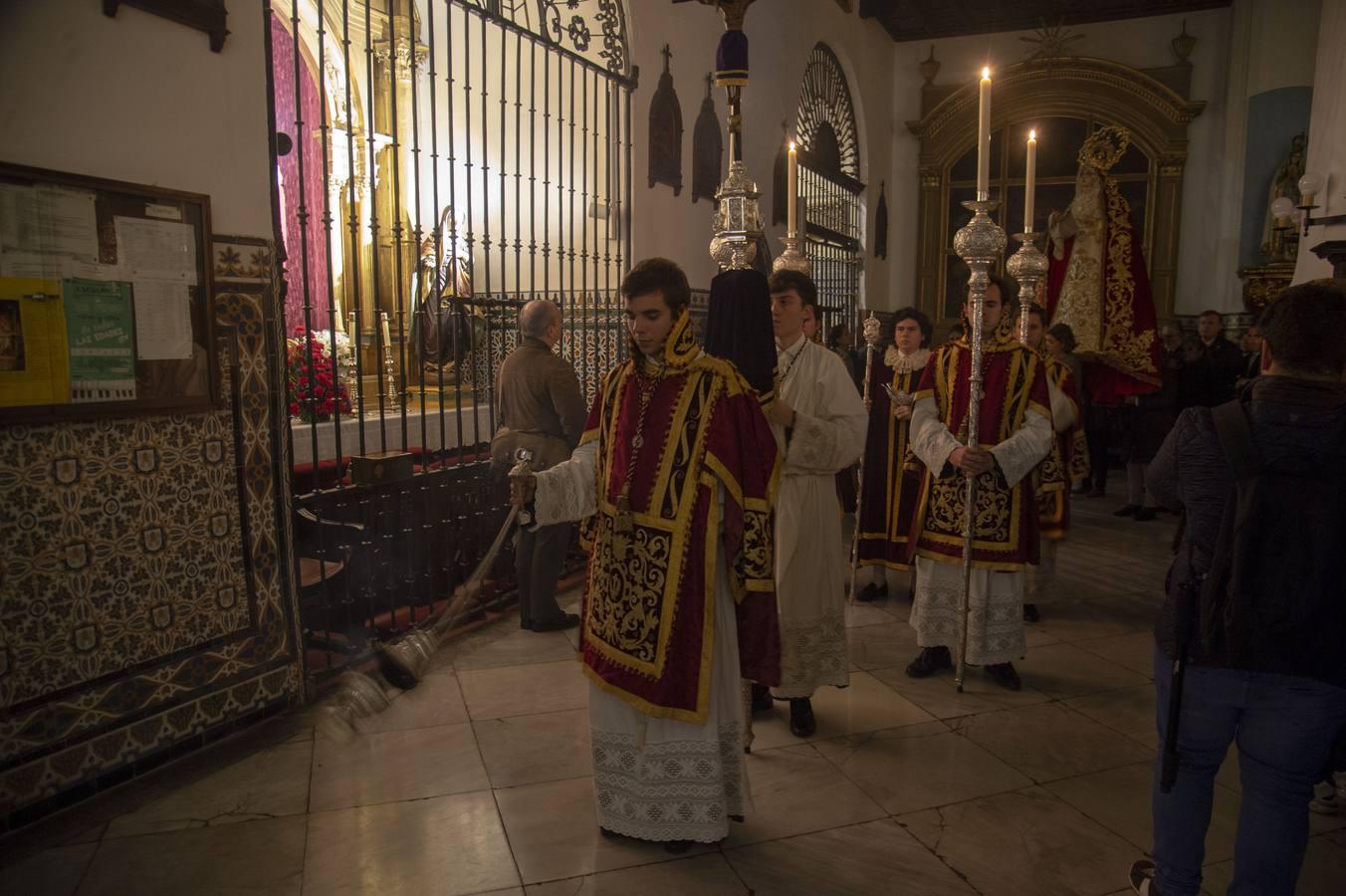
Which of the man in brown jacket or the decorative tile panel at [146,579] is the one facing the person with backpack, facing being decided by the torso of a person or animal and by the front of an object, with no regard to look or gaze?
the decorative tile panel

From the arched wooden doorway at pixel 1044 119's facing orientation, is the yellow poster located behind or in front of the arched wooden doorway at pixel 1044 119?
in front

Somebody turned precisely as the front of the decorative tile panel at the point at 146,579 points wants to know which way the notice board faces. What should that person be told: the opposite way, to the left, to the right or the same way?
the same way

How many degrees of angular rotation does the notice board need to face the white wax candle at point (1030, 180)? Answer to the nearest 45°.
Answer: approximately 45° to its left

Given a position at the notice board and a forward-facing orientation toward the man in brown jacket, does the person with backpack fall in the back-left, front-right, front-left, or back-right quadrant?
front-right

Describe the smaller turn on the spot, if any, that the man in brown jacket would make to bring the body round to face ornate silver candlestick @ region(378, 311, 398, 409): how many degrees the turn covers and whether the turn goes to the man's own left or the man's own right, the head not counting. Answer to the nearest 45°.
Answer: approximately 90° to the man's own left

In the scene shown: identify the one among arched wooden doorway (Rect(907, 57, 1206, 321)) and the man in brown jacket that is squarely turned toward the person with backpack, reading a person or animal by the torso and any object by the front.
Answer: the arched wooden doorway

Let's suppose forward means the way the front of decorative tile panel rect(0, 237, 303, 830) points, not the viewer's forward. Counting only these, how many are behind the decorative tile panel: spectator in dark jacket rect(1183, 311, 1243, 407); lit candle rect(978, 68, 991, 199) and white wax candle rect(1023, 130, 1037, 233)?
0

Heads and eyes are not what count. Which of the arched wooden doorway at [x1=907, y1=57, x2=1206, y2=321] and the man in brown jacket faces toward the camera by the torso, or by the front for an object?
the arched wooden doorway

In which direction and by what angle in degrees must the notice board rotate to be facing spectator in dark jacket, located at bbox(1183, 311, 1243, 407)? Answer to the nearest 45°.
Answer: approximately 45° to its left

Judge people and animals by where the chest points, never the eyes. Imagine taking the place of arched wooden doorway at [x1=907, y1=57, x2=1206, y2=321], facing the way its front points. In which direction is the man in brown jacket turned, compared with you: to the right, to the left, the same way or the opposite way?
the opposite way

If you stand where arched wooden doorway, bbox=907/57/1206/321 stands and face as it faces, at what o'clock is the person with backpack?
The person with backpack is roughly at 12 o'clock from the arched wooden doorway.

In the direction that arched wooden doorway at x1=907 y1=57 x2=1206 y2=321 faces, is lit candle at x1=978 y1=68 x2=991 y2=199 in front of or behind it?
in front

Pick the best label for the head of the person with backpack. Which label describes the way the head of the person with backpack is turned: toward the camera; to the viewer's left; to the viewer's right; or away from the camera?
away from the camera

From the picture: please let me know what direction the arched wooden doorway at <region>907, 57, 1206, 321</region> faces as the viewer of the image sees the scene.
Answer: facing the viewer

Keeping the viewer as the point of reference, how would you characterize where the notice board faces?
facing the viewer and to the right of the viewer
